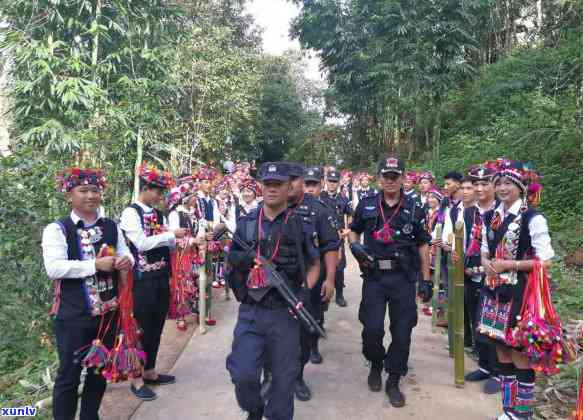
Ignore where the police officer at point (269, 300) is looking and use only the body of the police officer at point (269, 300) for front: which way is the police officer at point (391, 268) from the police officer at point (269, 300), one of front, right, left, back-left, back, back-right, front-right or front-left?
back-left

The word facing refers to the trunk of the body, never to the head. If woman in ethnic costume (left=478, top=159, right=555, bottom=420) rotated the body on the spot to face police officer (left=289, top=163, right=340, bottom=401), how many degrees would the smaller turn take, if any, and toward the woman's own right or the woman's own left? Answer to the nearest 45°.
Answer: approximately 45° to the woman's own right

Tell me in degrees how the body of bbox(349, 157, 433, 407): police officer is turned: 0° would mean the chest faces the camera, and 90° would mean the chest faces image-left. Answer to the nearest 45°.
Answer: approximately 0°

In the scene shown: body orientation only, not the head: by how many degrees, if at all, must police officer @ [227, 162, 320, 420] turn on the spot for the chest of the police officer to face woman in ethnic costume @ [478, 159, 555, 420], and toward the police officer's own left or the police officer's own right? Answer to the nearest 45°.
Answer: approximately 90° to the police officer's own left

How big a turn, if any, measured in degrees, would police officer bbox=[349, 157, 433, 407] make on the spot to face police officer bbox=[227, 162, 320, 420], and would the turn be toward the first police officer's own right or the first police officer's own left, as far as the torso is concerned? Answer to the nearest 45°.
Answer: approximately 45° to the first police officer's own right

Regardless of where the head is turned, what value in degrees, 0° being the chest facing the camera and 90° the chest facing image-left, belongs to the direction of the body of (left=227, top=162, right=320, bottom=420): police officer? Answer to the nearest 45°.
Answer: approximately 0°

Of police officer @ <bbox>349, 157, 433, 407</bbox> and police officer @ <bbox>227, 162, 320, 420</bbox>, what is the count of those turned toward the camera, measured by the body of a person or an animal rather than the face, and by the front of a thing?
2

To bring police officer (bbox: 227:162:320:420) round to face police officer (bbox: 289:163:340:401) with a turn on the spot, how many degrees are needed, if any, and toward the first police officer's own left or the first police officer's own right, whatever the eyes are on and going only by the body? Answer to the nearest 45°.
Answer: approximately 135° to the first police officer's own left

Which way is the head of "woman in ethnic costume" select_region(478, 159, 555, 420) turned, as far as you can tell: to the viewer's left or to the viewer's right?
to the viewer's left

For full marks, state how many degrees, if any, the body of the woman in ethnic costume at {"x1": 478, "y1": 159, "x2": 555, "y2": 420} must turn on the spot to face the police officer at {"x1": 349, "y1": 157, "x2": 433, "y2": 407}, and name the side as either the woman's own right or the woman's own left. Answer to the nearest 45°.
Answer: approximately 45° to the woman's own right

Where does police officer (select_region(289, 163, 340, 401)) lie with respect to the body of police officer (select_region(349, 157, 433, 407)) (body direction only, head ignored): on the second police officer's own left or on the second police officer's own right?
on the second police officer's own right

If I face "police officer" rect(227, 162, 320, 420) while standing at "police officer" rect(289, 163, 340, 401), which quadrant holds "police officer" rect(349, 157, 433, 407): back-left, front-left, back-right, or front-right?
back-left

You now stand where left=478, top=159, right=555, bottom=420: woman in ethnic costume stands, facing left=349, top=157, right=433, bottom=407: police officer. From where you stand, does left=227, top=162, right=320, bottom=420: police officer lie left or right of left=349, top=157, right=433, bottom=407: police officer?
left

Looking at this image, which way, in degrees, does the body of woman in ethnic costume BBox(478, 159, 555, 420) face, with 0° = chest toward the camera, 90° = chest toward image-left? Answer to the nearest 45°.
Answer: approximately 45°
